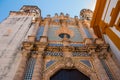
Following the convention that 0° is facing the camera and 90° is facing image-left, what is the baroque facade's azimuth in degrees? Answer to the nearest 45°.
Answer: approximately 0°
